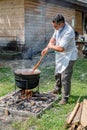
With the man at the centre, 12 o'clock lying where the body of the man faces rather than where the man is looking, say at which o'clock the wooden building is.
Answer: The wooden building is roughly at 4 o'clock from the man.

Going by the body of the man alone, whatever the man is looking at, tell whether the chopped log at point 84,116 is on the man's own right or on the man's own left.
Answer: on the man's own left

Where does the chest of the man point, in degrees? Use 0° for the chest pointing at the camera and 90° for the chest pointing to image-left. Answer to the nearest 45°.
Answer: approximately 45°

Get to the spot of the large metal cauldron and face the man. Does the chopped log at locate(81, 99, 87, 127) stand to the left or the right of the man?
right

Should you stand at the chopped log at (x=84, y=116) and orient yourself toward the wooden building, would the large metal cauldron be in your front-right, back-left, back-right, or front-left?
front-left

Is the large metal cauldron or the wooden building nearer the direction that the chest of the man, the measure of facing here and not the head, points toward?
the large metal cauldron

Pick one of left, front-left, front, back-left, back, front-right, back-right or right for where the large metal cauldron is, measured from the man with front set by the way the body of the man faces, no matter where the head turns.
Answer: front-right

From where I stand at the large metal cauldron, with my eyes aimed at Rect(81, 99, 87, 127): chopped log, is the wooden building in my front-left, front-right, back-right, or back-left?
back-left
